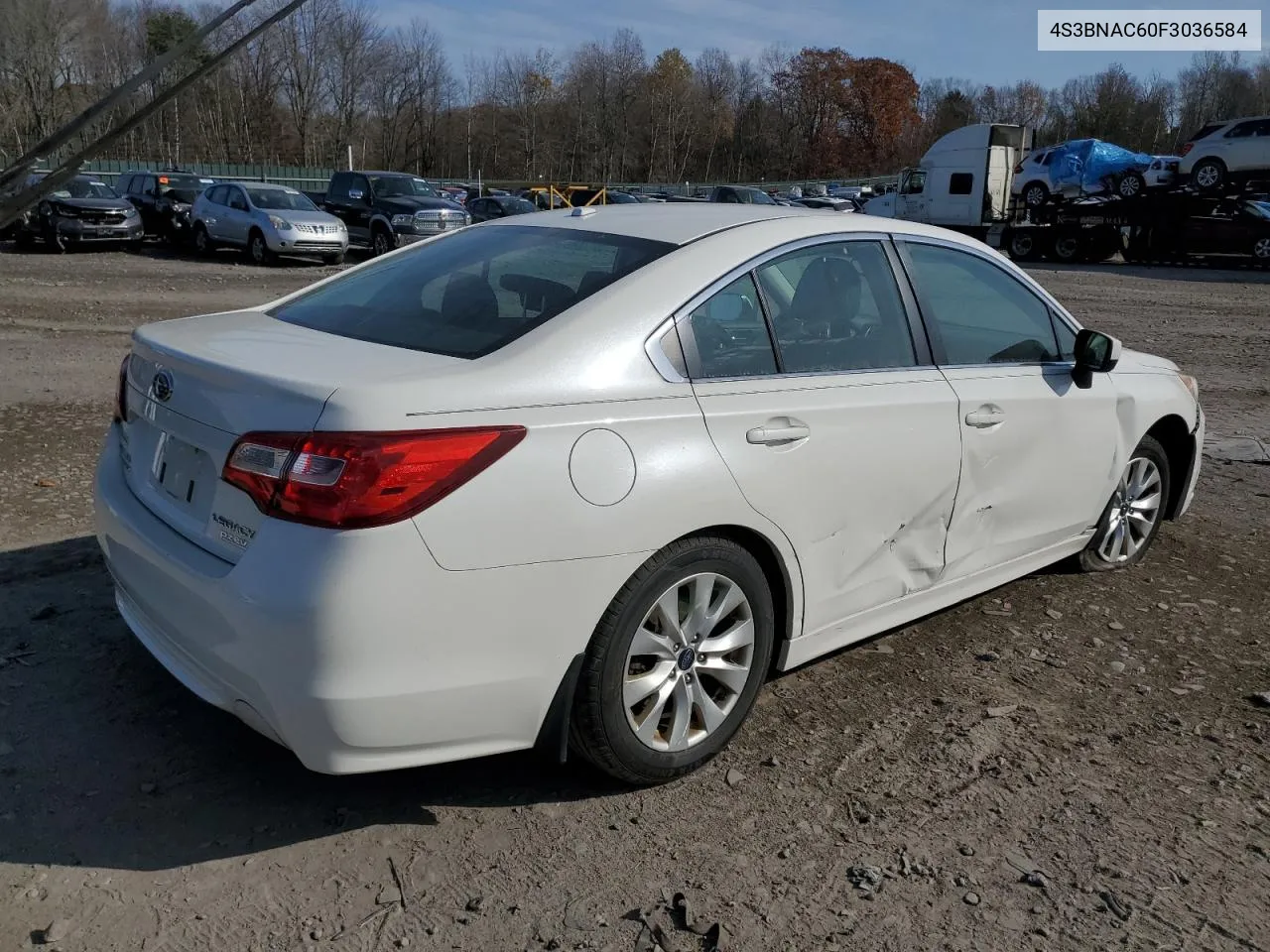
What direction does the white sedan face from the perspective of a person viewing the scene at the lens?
facing away from the viewer and to the right of the viewer

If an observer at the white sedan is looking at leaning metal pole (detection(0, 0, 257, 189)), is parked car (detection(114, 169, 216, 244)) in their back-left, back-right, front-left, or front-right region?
back-right

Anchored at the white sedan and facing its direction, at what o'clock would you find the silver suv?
The silver suv is roughly at 10 o'clock from the white sedan.

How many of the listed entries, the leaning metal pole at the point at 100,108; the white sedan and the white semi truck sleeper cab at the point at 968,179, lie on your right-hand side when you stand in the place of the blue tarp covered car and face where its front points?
2

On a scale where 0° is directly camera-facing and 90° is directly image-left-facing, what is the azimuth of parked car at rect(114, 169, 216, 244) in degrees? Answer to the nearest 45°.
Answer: approximately 315°

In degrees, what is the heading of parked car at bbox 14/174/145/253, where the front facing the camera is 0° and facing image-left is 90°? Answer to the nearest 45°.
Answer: approximately 315°

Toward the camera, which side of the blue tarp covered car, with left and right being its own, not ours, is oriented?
right
